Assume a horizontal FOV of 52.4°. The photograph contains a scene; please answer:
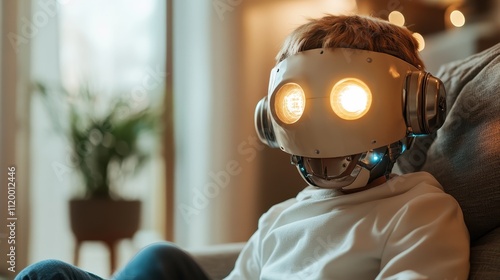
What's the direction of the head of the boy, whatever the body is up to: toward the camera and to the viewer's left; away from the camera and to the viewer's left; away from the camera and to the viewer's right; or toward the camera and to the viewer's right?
toward the camera and to the viewer's left

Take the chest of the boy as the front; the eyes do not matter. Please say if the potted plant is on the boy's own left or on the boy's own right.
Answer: on the boy's own right

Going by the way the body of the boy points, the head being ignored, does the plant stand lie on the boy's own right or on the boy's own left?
on the boy's own right

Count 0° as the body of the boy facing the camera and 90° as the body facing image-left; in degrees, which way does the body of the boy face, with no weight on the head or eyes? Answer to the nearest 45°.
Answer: approximately 45°

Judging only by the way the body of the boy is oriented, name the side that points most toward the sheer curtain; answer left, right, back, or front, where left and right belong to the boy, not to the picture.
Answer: right
